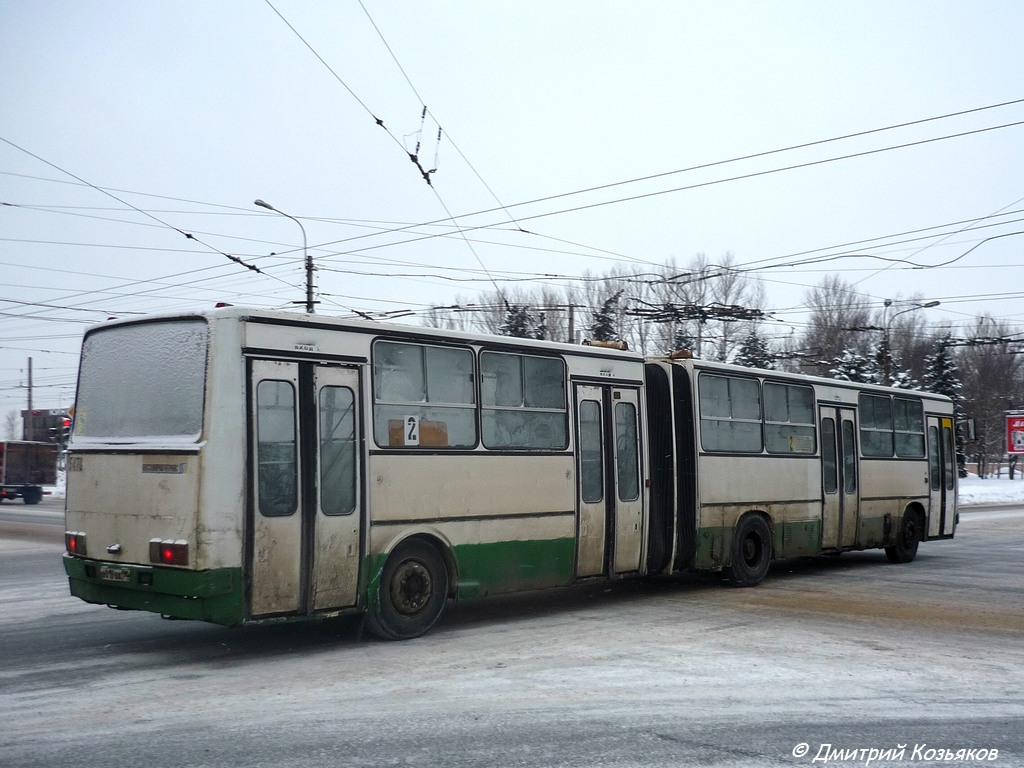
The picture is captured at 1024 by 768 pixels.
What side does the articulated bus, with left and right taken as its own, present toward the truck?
left

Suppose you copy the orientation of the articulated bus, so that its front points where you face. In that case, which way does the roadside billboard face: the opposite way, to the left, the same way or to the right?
the opposite way

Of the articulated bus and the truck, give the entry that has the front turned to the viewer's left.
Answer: the truck

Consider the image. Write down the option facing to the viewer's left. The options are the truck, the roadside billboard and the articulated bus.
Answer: the truck

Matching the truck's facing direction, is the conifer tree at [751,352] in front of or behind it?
behind

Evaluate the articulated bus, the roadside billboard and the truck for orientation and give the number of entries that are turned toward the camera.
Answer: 1

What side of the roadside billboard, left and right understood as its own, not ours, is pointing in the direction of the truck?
right

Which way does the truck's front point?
to the viewer's left

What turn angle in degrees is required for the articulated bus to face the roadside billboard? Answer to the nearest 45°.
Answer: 0° — it already faces it

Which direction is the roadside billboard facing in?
toward the camera

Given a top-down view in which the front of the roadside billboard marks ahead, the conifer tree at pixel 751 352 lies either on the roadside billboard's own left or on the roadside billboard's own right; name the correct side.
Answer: on the roadside billboard's own right

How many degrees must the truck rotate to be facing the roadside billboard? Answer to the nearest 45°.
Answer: approximately 135° to its left

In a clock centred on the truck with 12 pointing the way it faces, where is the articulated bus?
The articulated bus is roughly at 9 o'clock from the truck.
